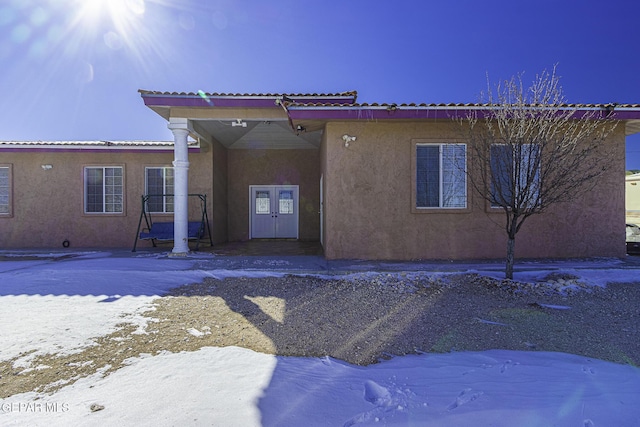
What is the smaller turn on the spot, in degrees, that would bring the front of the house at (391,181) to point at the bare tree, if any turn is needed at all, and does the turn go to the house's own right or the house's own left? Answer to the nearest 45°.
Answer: approximately 45° to the house's own left

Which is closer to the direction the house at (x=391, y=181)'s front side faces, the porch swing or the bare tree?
the bare tree

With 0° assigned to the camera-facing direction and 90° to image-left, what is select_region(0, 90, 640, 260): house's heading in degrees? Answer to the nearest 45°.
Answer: approximately 0°

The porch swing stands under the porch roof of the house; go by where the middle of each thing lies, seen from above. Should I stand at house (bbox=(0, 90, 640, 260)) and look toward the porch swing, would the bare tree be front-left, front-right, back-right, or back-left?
back-left
